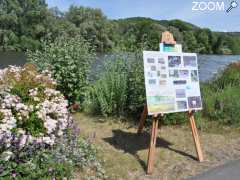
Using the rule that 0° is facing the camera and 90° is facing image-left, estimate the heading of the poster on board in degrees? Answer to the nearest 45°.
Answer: approximately 315°

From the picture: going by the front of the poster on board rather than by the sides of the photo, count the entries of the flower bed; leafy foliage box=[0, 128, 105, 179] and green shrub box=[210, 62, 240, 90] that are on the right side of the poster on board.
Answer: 2

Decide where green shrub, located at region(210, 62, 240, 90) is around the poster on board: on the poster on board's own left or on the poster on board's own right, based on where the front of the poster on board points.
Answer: on the poster on board's own left

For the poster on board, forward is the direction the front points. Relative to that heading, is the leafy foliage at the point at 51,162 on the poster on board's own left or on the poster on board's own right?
on the poster on board's own right

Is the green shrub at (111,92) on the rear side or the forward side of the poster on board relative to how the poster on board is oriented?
on the rear side

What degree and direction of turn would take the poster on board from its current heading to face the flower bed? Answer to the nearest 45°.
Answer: approximately 90° to its right
